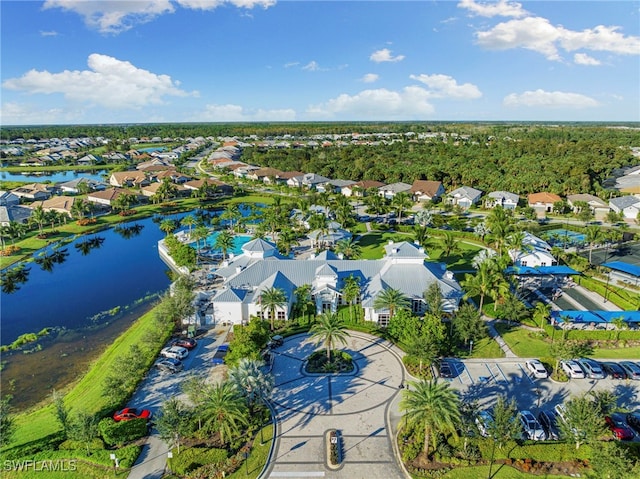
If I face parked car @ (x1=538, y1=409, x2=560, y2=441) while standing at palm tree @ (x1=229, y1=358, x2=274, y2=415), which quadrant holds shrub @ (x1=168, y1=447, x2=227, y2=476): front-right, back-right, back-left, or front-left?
back-right

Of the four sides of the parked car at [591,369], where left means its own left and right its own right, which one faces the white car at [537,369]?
left

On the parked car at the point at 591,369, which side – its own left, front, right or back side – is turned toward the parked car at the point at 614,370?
right

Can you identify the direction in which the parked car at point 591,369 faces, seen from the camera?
facing away from the viewer and to the left of the viewer

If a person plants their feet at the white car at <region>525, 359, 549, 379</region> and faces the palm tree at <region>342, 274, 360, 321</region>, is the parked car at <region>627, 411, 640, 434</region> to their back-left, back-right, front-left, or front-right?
back-left

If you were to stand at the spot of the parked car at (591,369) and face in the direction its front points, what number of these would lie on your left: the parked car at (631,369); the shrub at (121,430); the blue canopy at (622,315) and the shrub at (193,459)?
2

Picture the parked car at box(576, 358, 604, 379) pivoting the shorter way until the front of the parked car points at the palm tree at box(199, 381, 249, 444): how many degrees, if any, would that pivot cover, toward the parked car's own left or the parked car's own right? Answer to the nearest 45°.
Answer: approximately 90° to the parked car's own left

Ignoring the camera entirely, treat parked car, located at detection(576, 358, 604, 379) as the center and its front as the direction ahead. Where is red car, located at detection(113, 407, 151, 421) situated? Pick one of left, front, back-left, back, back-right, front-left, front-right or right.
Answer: left

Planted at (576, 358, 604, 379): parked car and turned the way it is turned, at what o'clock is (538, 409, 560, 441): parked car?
(538, 409, 560, 441): parked car is roughly at 8 o'clock from (576, 358, 604, 379): parked car.

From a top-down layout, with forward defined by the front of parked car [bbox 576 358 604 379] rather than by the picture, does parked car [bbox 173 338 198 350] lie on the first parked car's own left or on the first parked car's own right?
on the first parked car's own left

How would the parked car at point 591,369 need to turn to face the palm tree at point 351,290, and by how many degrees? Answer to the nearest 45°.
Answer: approximately 45° to its left

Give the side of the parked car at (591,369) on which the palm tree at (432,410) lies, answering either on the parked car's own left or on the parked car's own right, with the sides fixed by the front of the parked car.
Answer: on the parked car's own left
